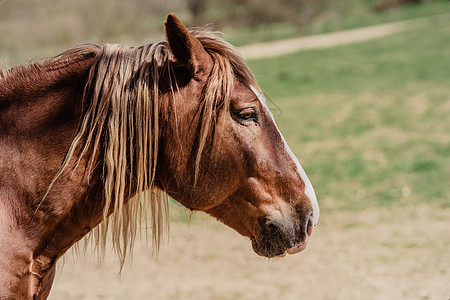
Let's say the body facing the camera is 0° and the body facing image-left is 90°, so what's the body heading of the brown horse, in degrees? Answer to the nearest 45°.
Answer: approximately 270°
